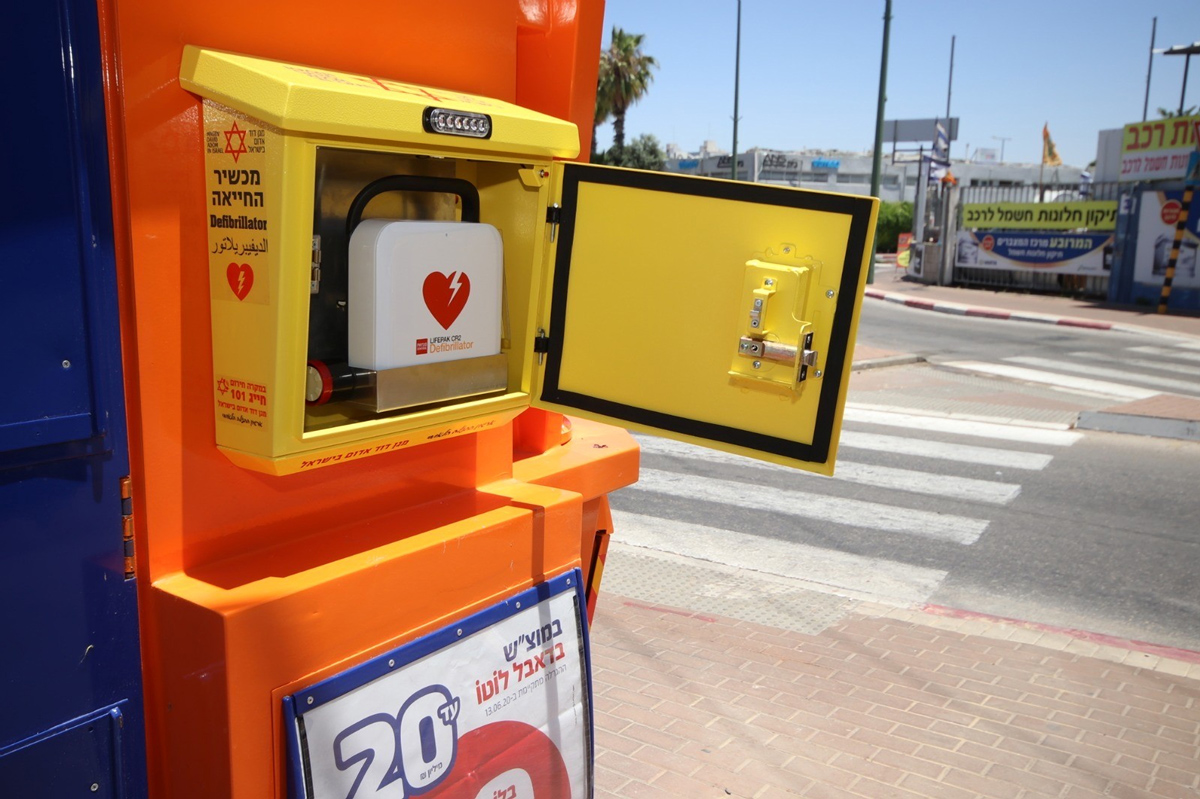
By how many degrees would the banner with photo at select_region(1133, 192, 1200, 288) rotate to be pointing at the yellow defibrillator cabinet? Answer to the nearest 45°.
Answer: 0° — it already faces it

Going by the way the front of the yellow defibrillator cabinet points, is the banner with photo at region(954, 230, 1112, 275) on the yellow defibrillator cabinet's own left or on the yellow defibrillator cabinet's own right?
on the yellow defibrillator cabinet's own left

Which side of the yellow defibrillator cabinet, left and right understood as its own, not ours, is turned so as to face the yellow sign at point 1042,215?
left

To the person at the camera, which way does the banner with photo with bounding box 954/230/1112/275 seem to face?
facing the viewer

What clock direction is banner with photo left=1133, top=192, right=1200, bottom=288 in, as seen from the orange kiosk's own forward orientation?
The banner with photo is roughly at 9 o'clock from the orange kiosk.

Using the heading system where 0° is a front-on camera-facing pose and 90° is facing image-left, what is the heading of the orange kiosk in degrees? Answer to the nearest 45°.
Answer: approximately 315°

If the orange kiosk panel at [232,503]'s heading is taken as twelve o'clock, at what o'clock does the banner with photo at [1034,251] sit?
The banner with photo is roughly at 9 o'clock from the orange kiosk panel.

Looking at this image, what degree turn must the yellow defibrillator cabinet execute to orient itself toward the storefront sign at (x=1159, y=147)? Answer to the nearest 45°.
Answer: approximately 90° to its left

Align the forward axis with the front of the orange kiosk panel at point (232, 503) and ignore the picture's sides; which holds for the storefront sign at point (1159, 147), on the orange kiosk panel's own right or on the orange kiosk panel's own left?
on the orange kiosk panel's own left

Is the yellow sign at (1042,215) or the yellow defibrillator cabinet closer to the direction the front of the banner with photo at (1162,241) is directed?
the yellow defibrillator cabinet

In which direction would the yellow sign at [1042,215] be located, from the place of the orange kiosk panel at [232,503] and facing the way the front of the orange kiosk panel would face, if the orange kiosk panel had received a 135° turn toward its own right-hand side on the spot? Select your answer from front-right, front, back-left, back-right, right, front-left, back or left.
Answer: back-right

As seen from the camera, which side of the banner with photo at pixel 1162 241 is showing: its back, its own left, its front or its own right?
front

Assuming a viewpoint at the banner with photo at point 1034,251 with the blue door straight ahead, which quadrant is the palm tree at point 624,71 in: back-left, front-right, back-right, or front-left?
back-right

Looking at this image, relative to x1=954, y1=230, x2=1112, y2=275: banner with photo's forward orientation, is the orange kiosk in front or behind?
in front

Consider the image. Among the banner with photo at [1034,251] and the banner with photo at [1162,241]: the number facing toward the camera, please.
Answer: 2

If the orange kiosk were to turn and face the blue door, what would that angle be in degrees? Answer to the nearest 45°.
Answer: approximately 90° to its right

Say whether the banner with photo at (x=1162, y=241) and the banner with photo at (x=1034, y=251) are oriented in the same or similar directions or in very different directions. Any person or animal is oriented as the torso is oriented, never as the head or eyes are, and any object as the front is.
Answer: same or similar directions
